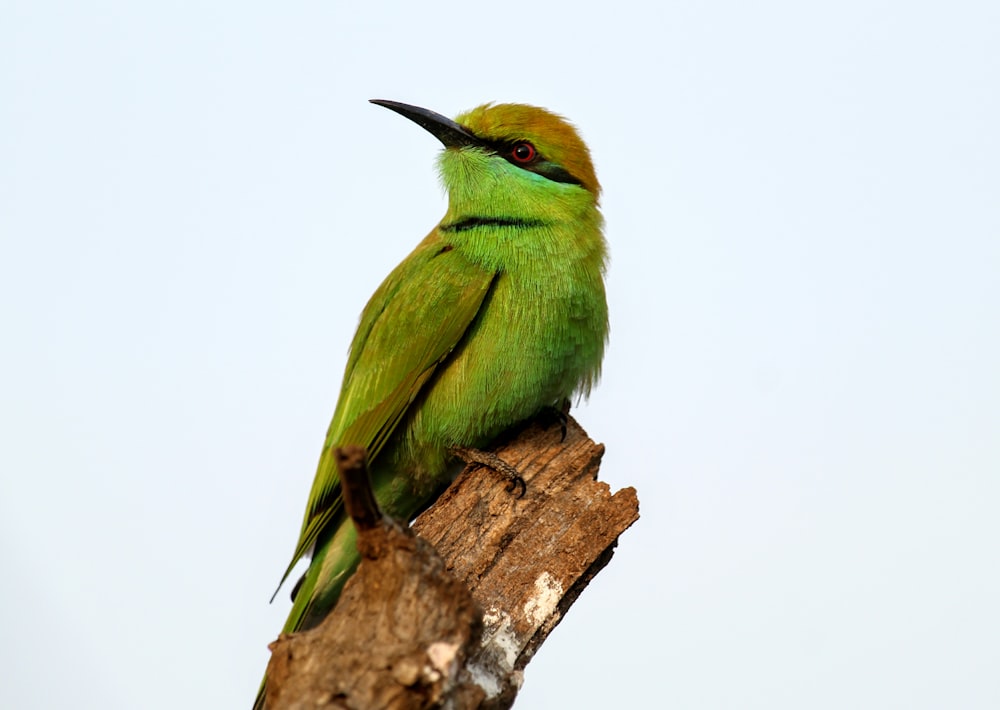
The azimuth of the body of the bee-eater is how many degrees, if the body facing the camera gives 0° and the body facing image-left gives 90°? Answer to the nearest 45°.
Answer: approximately 315°
